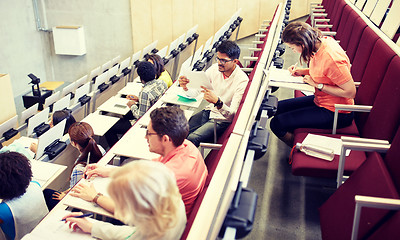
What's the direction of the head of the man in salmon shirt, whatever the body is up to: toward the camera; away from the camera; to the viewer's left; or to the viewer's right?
to the viewer's left

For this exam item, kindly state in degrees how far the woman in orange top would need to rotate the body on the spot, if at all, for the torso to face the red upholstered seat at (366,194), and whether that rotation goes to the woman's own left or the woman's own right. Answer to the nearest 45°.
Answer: approximately 90° to the woman's own left

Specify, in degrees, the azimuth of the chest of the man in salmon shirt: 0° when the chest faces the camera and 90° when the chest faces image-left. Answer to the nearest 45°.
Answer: approximately 90°

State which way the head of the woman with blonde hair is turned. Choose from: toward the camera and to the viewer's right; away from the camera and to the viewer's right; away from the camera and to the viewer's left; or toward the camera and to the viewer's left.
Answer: away from the camera and to the viewer's left

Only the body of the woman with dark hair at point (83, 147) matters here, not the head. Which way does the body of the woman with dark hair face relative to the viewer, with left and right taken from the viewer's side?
facing away from the viewer and to the left of the viewer

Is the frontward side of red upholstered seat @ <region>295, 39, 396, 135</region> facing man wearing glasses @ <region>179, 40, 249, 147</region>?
yes

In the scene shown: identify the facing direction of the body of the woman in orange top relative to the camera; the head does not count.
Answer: to the viewer's left

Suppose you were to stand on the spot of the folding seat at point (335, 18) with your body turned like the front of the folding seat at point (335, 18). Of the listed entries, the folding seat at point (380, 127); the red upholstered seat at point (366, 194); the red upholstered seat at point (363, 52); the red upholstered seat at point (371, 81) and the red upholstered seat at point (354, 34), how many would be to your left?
5

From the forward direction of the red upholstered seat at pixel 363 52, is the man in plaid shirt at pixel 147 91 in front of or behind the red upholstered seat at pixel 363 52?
in front

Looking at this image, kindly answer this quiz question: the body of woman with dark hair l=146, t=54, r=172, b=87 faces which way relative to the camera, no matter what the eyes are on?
to the viewer's left

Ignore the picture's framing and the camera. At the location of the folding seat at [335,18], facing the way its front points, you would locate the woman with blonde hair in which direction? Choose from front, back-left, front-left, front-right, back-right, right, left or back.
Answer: left

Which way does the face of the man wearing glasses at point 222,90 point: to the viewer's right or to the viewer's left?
to the viewer's left

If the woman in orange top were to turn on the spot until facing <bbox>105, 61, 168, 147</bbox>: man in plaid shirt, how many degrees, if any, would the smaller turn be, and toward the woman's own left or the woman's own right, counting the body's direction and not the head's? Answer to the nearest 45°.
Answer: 0° — they already face them
